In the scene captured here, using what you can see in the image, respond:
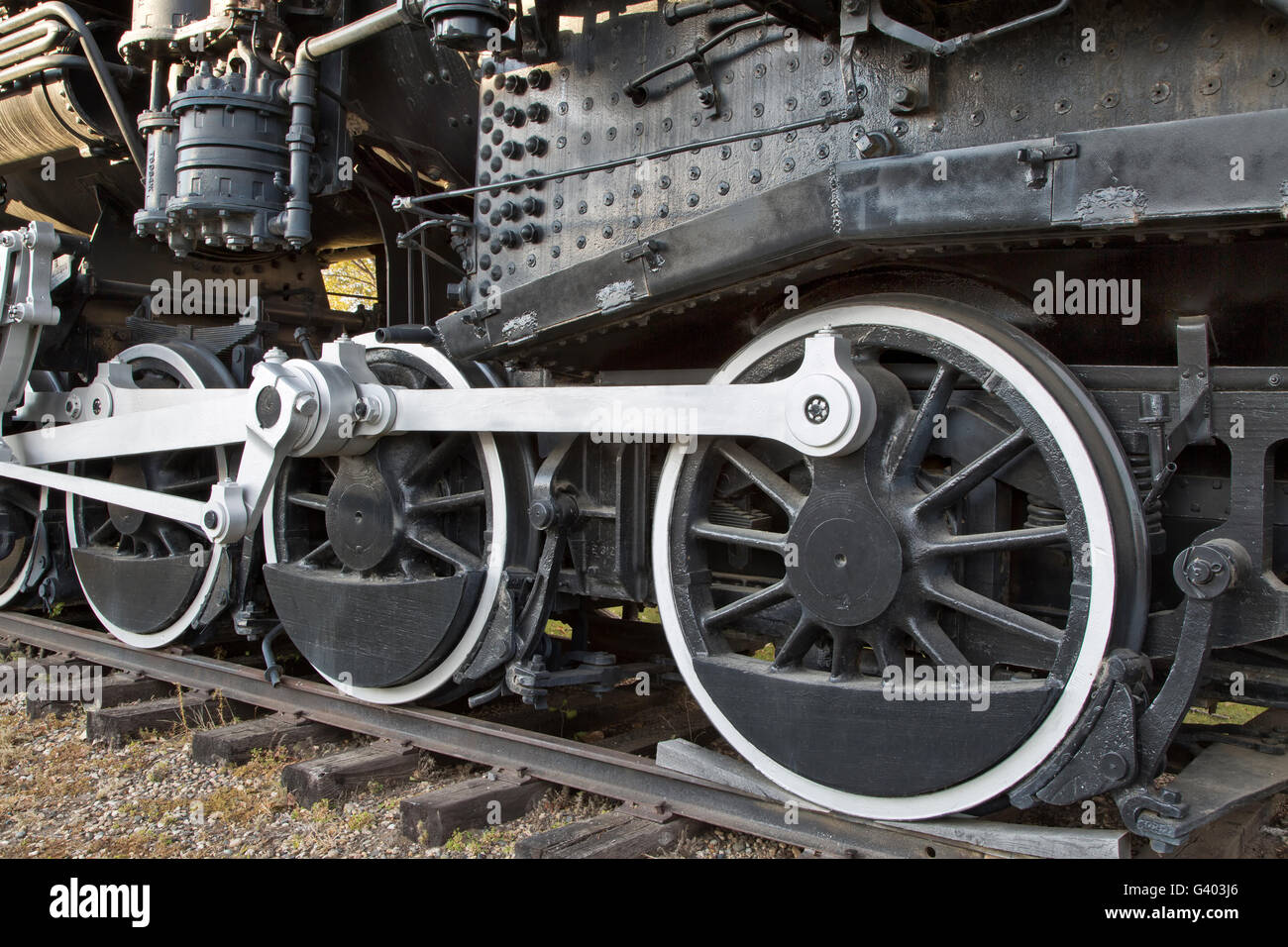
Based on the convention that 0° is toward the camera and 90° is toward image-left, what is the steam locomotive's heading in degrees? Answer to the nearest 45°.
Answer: approximately 135°
